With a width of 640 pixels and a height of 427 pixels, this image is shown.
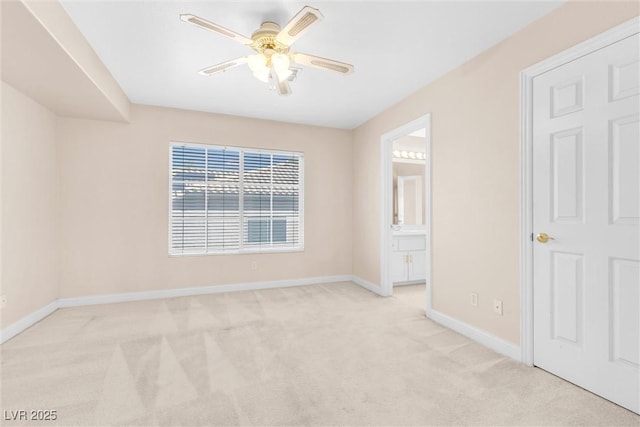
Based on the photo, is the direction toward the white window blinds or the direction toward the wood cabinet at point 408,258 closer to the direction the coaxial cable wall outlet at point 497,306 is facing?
the white window blinds

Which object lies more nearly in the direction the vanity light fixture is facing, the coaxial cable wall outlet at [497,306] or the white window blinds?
the coaxial cable wall outlet

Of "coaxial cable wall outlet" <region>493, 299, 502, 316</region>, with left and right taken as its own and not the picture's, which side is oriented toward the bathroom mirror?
right

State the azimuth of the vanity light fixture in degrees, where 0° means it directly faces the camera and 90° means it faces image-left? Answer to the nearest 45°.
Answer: approximately 315°

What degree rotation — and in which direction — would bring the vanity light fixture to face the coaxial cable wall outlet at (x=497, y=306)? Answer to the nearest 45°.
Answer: approximately 45° to its right

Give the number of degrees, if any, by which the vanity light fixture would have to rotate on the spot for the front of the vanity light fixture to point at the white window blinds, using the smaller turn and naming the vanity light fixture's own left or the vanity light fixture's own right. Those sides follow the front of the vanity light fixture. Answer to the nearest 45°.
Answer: approximately 90° to the vanity light fixture's own right

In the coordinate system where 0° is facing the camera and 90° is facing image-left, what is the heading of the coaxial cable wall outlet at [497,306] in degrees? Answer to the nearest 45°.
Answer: approximately 45°

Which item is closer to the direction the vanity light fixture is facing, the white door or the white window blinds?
the white door

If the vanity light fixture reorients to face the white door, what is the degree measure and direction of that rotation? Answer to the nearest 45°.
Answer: approximately 45° to its right

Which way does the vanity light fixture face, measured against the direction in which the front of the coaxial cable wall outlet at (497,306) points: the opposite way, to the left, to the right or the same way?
to the left
